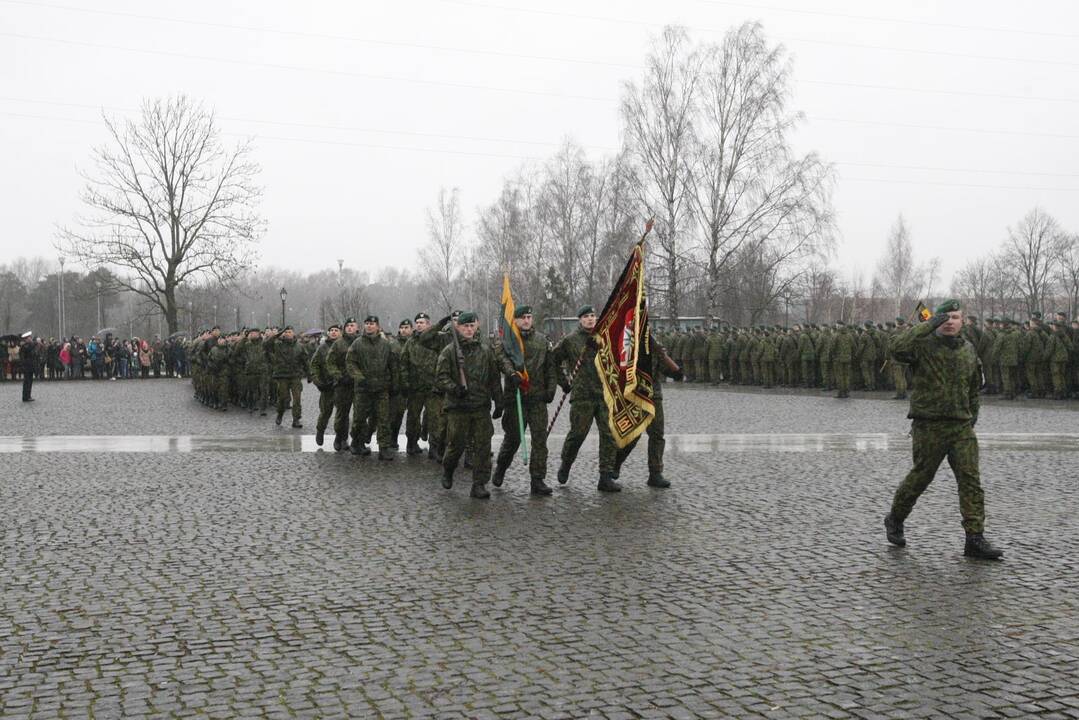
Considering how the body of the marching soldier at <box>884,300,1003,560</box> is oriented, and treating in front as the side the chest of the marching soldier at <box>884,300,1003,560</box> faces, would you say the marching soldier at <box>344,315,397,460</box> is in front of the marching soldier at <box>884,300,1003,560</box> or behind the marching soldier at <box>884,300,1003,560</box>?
behind

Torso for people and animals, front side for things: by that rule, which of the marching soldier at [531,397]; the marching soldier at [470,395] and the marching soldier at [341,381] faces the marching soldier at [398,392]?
the marching soldier at [341,381]

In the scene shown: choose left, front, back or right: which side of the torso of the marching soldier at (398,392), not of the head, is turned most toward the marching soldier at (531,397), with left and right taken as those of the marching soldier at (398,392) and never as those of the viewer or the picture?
front

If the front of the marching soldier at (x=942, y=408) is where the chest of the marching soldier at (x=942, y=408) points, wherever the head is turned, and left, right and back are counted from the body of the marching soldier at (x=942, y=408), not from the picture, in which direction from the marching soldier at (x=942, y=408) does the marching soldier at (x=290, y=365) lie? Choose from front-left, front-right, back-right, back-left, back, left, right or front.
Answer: back

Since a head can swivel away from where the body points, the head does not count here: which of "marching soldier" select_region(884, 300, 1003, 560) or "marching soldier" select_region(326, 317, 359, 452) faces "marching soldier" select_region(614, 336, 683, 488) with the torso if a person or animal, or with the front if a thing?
"marching soldier" select_region(326, 317, 359, 452)

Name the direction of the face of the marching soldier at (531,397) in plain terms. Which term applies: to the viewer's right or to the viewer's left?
to the viewer's right

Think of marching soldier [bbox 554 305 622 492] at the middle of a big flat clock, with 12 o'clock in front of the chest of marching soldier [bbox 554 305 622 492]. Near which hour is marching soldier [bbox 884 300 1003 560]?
marching soldier [bbox 884 300 1003 560] is roughly at 12 o'clock from marching soldier [bbox 554 305 622 492].

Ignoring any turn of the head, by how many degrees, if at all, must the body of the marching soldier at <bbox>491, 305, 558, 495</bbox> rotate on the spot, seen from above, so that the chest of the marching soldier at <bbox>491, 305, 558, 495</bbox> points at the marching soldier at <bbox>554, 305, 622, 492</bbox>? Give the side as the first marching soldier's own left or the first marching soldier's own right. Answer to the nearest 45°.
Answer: approximately 45° to the first marching soldier's own left

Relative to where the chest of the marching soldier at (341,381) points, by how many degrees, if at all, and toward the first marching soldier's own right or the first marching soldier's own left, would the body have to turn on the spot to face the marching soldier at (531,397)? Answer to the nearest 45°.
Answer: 0° — they already face them

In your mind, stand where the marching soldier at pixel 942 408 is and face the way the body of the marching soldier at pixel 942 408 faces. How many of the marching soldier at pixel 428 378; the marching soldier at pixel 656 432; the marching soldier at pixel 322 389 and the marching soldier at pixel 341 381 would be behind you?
4

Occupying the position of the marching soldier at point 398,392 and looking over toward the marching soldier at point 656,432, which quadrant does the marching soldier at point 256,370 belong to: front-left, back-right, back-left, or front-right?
back-left

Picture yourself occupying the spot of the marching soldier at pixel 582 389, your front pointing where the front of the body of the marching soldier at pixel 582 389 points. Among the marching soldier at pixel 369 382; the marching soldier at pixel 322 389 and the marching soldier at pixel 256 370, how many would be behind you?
3

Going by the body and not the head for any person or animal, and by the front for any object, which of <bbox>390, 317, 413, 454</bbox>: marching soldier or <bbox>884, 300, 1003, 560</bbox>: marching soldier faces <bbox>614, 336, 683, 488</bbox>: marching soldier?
<bbox>390, 317, 413, 454</bbox>: marching soldier
